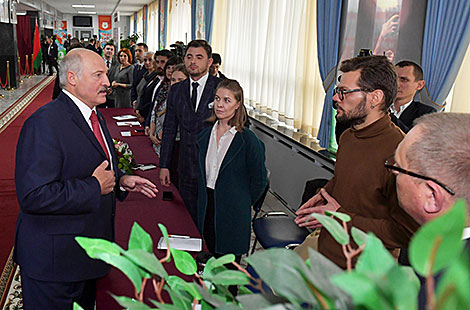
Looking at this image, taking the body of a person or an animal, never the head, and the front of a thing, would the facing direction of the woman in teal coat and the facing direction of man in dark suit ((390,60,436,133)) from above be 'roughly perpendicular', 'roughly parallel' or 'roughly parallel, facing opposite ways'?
roughly parallel

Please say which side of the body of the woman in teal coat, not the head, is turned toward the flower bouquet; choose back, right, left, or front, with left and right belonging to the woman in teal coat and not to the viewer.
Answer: right

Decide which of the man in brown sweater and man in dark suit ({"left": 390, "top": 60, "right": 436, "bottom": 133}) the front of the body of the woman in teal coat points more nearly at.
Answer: the man in brown sweater

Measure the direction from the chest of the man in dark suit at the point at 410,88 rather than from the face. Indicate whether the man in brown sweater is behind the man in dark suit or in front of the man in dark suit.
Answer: in front

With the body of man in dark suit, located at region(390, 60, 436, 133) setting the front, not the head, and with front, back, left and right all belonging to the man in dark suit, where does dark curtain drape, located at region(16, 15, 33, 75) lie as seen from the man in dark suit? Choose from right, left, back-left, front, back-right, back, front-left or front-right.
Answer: right

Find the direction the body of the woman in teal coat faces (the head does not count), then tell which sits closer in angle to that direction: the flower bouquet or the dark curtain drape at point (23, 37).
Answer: the flower bouquet

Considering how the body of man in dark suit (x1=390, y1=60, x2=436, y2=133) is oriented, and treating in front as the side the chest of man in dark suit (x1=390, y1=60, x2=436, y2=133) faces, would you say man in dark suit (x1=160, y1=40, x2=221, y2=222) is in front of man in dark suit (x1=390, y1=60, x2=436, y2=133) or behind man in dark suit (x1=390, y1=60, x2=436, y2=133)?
in front

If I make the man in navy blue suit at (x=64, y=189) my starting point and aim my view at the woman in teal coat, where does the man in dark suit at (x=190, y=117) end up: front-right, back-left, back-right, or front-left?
front-left

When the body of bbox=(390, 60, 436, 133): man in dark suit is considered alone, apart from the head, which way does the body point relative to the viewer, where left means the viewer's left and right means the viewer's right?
facing the viewer and to the left of the viewer

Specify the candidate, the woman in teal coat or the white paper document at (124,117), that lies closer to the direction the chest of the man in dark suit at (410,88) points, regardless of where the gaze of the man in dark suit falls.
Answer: the woman in teal coat

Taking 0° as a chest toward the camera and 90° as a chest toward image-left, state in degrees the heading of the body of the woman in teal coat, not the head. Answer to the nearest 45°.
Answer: approximately 45°

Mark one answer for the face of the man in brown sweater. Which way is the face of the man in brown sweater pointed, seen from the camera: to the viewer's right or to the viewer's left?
to the viewer's left

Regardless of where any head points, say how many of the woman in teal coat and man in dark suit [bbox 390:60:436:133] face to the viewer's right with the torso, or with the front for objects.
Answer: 0
